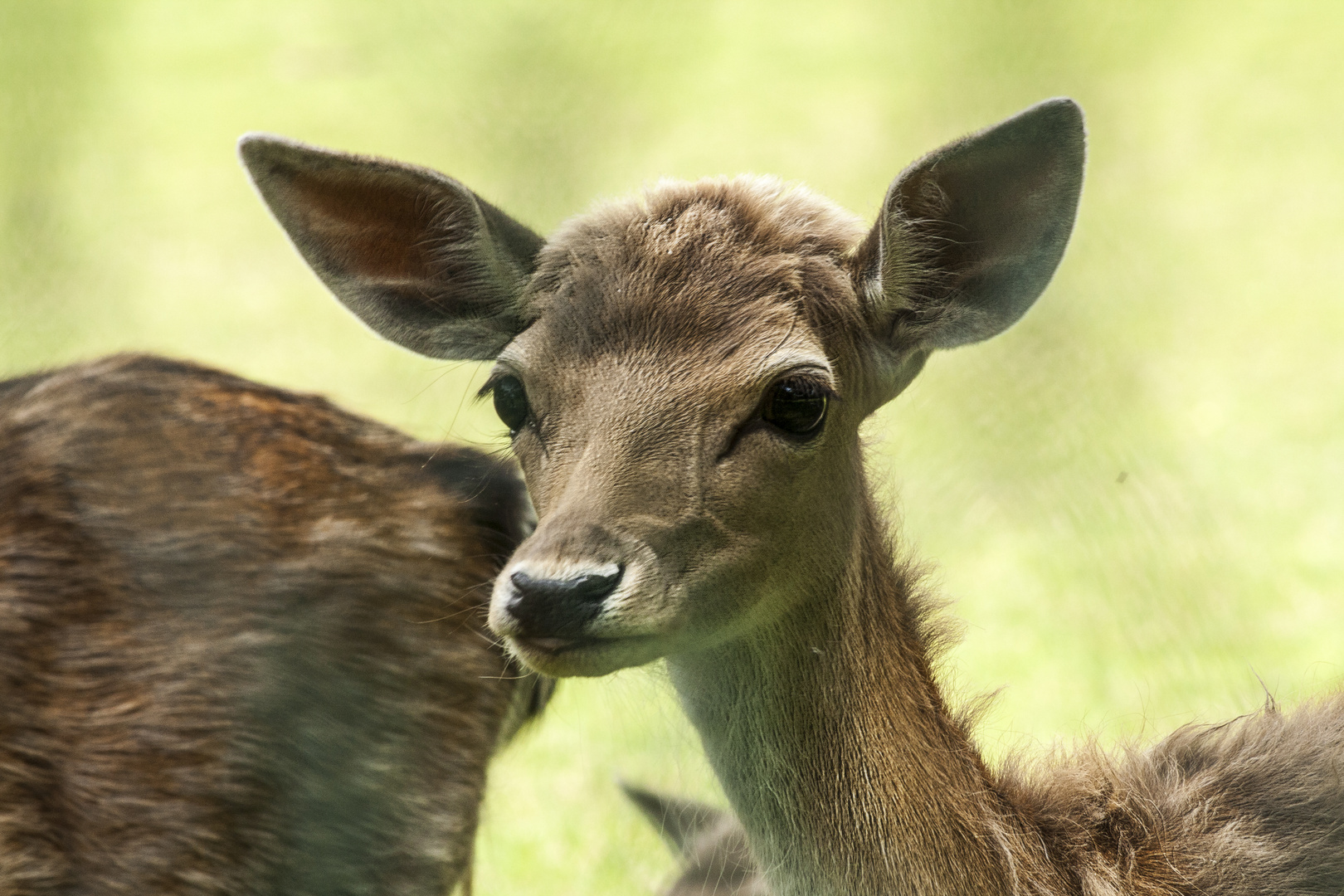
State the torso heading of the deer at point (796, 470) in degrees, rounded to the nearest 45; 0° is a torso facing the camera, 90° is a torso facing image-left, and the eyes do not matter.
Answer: approximately 45°
